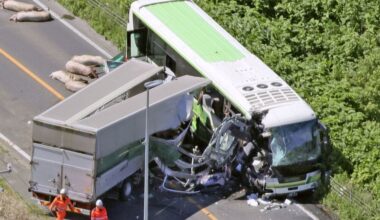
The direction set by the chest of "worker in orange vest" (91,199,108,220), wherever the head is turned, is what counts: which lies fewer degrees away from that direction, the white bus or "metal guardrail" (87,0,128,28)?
the metal guardrail

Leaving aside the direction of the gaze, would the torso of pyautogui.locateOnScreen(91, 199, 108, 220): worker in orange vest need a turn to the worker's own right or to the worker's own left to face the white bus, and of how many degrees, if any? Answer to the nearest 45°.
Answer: approximately 45° to the worker's own right

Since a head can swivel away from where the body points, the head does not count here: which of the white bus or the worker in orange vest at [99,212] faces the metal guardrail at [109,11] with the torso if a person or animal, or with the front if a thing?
the worker in orange vest

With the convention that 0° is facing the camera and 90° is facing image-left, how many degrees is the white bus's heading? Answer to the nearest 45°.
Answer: approximately 315°

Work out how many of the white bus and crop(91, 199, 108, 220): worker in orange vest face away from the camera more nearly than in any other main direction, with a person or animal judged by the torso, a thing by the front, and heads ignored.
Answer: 1

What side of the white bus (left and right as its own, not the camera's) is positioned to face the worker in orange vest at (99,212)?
right

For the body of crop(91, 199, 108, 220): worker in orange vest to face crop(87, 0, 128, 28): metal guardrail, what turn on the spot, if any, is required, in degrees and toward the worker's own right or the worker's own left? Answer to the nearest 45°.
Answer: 0° — they already face it

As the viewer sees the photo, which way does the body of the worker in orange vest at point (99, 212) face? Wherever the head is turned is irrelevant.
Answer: away from the camera

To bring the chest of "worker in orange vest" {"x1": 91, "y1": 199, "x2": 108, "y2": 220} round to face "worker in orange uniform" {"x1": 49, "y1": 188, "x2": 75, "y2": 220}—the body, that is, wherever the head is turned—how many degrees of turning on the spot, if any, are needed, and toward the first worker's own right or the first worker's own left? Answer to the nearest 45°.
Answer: approximately 45° to the first worker's own left

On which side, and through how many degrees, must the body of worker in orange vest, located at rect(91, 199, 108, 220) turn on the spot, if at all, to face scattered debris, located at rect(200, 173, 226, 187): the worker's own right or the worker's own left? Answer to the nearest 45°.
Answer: approximately 45° to the worker's own right

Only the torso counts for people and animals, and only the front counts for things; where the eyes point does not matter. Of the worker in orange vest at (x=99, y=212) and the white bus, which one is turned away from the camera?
the worker in orange vest

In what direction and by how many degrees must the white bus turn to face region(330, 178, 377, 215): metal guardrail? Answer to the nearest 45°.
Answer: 0° — it already faces it

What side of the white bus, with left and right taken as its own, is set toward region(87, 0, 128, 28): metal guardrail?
back
